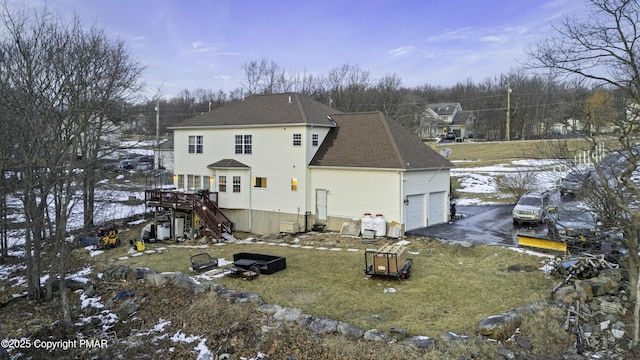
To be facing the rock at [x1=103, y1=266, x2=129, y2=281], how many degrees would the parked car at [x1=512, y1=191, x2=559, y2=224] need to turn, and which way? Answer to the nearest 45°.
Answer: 0° — it already faces it

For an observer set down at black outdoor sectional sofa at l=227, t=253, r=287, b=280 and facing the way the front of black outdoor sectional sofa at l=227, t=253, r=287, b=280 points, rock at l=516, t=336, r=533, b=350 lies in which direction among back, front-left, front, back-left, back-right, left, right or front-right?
left

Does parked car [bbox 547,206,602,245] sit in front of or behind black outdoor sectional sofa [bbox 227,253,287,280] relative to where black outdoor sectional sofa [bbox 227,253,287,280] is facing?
behind

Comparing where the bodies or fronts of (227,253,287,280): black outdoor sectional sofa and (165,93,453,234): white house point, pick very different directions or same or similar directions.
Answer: very different directions

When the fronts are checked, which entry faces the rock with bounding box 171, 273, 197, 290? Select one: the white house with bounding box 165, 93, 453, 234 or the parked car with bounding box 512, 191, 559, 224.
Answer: the parked car

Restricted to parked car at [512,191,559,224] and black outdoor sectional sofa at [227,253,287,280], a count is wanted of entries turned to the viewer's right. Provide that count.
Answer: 0

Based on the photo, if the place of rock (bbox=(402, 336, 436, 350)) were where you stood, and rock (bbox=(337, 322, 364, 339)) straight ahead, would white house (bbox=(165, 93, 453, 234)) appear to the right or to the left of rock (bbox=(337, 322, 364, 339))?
right

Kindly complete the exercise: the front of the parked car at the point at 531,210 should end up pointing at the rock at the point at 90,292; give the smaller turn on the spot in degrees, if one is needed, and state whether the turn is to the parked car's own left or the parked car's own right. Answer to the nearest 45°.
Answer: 0° — it already faces it

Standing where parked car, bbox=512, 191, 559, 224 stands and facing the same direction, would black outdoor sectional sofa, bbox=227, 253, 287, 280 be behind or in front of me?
in front

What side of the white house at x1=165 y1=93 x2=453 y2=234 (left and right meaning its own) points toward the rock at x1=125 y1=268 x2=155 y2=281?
back

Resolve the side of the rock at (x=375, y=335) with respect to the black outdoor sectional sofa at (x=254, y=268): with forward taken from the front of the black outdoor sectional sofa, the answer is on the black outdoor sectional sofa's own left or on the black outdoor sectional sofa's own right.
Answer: on the black outdoor sectional sofa's own left
